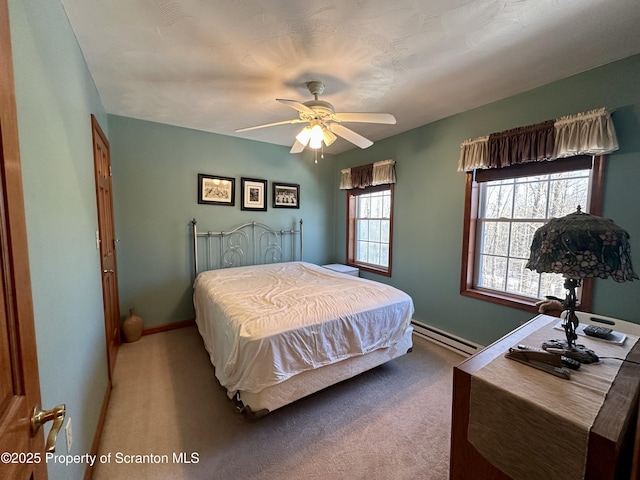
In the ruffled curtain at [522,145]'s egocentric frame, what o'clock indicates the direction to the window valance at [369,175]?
The window valance is roughly at 2 o'clock from the ruffled curtain.

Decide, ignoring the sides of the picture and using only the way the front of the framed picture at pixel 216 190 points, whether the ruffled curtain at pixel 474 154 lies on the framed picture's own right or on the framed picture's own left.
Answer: on the framed picture's own left

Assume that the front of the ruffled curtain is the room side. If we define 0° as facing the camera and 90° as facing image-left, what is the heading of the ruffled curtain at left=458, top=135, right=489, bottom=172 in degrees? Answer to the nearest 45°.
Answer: approximately 45°

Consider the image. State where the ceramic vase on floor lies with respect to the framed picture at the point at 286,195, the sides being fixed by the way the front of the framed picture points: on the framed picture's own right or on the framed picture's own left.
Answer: on the framed picture's own right

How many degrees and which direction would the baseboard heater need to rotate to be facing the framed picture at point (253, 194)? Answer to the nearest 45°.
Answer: approximately 45° to its right

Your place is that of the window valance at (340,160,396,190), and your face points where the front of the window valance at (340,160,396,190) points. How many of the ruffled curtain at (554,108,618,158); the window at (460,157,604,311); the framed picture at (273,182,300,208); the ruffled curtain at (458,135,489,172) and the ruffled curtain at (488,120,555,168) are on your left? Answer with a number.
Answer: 4

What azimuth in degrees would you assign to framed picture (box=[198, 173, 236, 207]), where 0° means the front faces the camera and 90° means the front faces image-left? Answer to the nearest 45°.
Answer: approximately 0°

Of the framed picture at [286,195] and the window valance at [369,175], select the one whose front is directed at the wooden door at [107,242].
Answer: the window valance

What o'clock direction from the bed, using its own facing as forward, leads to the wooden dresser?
The wooden dresser is roughly at 12 o'clock from the bed.

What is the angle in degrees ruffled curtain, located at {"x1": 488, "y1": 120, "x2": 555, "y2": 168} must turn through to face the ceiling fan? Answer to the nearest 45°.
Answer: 0° — it already faces it

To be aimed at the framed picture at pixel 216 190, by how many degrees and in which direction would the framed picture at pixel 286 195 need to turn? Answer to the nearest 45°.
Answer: approximately 90° to its right
